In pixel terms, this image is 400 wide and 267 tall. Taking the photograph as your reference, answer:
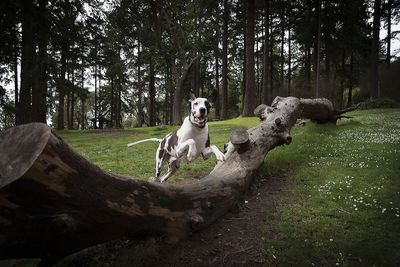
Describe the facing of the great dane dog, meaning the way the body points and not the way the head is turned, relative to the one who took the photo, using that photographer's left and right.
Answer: facing the viewer and to the right of the viewer
